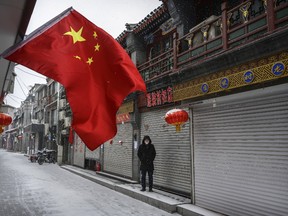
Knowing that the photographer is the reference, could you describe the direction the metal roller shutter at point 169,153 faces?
facing the viewer and to the left of the viewer

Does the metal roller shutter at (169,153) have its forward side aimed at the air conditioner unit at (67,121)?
no

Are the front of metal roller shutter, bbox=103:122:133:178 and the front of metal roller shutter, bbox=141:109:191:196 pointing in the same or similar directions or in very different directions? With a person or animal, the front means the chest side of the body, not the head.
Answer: same or similar directions

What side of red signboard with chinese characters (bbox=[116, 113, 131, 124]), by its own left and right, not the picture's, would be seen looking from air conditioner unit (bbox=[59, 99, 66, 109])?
right

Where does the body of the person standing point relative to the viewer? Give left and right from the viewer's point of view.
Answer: facing the viewer

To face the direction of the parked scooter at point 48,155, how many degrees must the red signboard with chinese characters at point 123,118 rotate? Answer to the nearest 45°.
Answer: approximately 90° to its right

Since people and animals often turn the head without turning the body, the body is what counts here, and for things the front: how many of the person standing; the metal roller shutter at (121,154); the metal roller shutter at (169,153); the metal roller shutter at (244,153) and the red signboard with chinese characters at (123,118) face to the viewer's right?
0

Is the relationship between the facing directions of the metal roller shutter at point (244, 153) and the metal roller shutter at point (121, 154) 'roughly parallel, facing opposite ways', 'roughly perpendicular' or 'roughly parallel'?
roughly parallel

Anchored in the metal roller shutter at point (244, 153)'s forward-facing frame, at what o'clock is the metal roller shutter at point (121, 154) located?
the metal roller shutter at point (121, 154) is roughly at 3 o'clock from the metal roller shutter at point (244, 153).

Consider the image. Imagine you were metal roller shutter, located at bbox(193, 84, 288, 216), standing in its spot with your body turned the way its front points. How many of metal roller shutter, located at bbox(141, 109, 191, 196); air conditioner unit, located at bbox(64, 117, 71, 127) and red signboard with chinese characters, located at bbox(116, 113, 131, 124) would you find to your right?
3

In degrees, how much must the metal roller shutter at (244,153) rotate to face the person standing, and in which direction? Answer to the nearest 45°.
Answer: approximately 90° to its right

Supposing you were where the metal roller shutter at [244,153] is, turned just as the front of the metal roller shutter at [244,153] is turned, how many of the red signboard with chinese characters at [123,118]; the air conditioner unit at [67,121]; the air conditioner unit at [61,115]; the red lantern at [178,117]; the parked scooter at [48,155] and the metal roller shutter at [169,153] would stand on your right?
6

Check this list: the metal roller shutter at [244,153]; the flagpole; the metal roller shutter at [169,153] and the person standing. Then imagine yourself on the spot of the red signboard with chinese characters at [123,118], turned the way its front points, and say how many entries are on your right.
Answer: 0

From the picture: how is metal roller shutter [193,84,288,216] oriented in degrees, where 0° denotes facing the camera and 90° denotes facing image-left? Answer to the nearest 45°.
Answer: approximately 45°

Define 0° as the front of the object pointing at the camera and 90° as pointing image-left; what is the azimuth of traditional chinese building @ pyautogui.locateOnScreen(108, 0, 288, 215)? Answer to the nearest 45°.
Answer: approximately 45°

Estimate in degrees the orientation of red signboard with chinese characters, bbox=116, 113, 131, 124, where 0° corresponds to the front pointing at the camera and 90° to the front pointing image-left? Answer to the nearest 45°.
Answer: approximately 45°

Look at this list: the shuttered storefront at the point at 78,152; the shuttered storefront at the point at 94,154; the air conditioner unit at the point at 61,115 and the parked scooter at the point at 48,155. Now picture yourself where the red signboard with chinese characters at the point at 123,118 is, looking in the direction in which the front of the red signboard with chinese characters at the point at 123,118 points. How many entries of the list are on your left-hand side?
0

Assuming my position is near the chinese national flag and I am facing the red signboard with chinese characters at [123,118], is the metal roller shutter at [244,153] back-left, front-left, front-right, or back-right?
front-right

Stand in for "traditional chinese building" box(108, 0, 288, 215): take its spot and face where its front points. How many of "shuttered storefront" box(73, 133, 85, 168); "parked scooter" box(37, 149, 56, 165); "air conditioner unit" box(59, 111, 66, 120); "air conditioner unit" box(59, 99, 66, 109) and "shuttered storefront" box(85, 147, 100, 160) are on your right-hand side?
5

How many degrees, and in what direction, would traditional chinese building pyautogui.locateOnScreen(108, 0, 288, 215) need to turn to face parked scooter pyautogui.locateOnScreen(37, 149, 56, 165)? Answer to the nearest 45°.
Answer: approximately 90° to its right

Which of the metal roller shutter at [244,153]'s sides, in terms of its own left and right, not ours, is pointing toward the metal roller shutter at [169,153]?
right

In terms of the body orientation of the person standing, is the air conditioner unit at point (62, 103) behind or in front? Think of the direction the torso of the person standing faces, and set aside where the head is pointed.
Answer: behind
